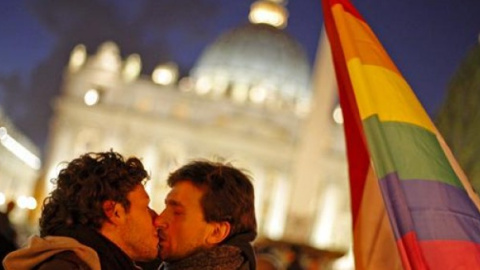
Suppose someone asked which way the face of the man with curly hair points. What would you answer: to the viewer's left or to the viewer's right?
to the viewer's right

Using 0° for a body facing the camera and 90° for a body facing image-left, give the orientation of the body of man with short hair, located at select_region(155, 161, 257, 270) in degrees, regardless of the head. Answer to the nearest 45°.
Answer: approximately 90°

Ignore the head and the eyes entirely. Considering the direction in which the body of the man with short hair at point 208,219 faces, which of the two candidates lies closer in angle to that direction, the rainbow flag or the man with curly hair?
the man with curly hair

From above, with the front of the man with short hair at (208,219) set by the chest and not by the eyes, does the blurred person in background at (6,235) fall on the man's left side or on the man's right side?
on the man's right side

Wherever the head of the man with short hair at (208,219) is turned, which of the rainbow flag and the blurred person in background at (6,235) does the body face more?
the blurred person in background

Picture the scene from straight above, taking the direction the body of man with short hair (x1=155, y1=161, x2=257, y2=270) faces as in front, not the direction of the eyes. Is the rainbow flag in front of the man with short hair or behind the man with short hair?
behind
